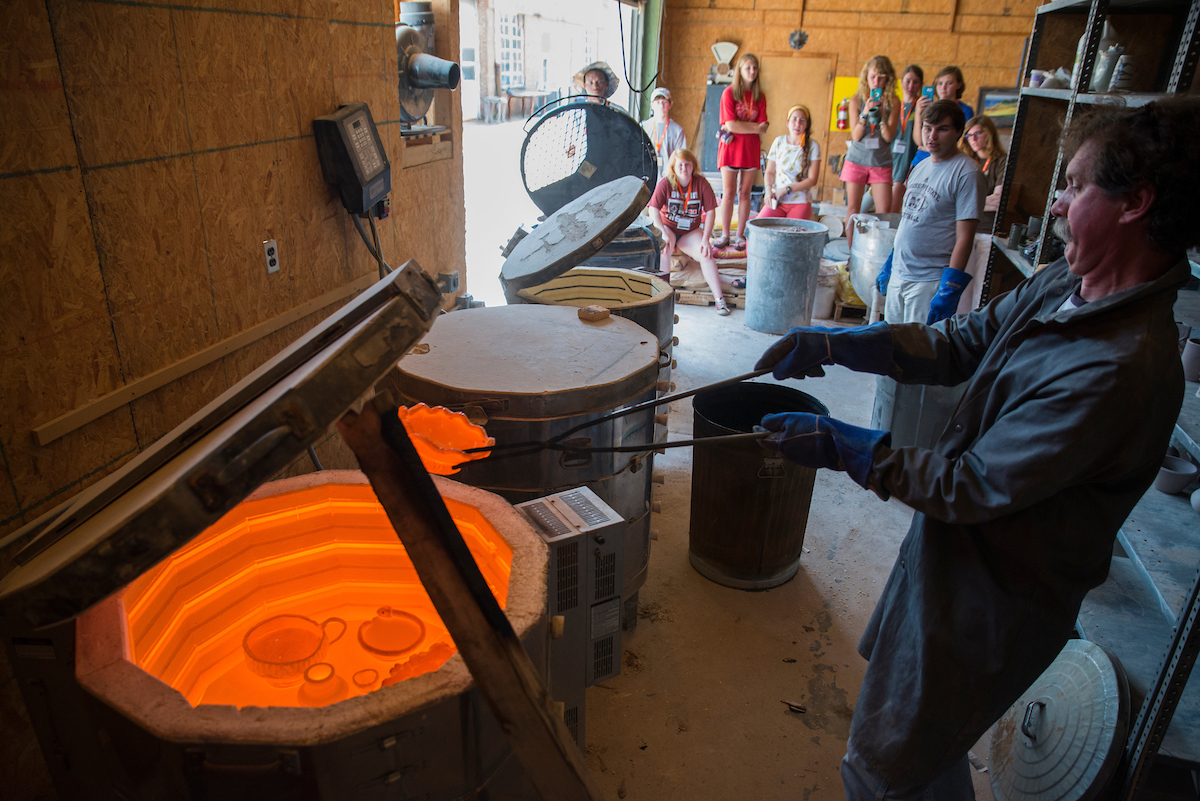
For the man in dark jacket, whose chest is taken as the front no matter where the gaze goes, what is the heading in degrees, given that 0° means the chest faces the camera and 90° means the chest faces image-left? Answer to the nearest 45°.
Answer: approximately 90°

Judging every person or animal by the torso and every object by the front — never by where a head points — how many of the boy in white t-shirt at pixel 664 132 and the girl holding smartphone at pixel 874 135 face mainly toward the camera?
2

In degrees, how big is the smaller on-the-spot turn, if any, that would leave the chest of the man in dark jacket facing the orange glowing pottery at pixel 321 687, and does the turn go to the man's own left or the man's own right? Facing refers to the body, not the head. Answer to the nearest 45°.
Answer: approximately 45° to the man's own left

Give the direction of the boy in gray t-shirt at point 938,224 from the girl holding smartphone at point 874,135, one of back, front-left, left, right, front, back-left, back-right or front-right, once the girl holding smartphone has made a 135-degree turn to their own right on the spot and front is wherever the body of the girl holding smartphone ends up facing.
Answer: back-left

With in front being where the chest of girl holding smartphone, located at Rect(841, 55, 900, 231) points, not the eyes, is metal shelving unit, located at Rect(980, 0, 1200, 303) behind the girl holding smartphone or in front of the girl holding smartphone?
in front

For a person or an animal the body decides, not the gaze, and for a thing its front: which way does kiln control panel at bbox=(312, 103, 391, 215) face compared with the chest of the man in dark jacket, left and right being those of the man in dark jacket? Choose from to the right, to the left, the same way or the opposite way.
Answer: the opposite way

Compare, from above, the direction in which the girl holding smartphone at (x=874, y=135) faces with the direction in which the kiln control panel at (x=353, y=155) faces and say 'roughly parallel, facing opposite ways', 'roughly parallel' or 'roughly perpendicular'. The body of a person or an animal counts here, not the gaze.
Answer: roughly perpendicular

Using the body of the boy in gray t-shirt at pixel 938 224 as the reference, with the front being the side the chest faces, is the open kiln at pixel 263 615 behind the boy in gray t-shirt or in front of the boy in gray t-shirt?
in front

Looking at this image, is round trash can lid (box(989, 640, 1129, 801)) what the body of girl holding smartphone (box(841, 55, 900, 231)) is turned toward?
yes

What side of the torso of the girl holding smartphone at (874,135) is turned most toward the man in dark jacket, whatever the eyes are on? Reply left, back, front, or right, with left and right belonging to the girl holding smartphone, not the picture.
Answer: front

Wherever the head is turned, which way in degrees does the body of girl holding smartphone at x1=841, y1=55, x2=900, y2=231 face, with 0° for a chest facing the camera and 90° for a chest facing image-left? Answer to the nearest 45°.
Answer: approximately 0°

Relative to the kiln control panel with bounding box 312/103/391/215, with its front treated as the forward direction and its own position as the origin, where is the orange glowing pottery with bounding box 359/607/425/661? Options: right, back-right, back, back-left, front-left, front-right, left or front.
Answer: front-right

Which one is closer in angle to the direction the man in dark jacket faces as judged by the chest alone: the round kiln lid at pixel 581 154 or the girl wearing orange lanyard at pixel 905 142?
the round kiln lid
